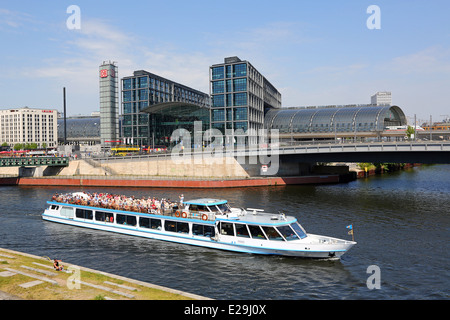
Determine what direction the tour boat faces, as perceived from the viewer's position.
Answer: facing the viewer and to the right of the viewer
